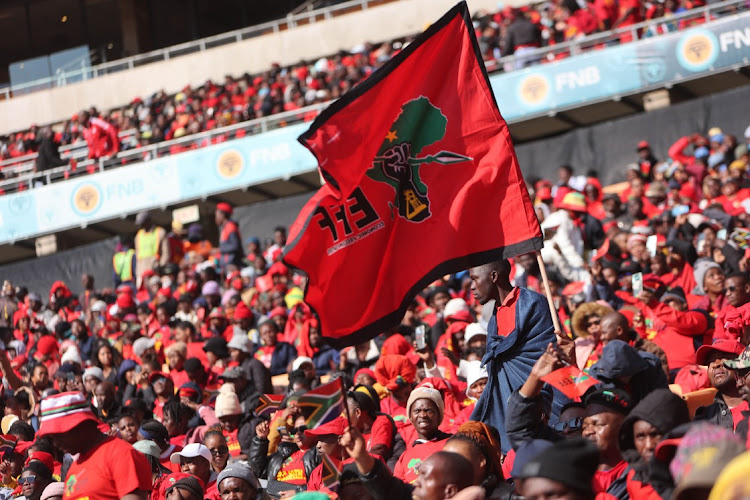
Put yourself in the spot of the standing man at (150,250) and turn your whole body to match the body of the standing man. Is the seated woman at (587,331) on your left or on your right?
on your left

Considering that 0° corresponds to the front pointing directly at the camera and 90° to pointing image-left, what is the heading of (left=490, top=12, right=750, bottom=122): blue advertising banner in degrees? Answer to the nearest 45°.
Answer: approximately 0°

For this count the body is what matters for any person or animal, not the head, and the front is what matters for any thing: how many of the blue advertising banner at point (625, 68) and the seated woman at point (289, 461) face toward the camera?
2

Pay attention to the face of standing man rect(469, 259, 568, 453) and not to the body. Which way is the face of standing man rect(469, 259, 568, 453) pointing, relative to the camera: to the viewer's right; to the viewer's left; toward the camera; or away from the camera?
to the viewer's left

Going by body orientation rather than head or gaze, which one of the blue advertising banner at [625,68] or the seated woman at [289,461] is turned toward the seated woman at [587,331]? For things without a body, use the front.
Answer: the blue advertising banner

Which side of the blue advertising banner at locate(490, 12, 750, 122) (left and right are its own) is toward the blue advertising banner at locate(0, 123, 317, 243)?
right

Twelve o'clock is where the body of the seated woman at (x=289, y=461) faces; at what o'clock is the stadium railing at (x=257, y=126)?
The stadium railing is roughly at 6 o'clock from the seated woman.

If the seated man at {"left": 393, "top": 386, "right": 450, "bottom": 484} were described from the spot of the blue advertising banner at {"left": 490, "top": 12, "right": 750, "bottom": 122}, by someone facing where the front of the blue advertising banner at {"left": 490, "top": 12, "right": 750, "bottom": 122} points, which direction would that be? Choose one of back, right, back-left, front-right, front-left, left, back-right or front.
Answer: front

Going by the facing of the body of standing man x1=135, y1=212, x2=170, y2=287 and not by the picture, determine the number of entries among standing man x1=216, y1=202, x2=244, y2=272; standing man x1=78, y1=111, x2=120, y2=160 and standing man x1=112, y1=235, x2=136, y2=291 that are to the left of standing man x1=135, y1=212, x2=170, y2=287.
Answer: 1

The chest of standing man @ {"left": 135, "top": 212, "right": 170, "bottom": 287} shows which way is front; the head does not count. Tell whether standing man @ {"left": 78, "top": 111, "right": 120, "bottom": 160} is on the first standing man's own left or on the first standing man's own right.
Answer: on the first standing man's own right

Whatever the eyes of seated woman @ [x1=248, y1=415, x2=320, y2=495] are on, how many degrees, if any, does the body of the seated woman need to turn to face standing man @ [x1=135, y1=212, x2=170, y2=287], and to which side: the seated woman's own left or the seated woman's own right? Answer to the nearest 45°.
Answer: approximately 180°

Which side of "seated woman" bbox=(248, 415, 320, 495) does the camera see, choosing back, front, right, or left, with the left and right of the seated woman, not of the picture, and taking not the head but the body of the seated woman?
front
